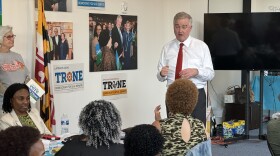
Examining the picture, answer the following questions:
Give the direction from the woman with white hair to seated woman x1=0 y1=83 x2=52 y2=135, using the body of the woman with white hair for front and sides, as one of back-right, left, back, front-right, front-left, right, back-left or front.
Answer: front-right

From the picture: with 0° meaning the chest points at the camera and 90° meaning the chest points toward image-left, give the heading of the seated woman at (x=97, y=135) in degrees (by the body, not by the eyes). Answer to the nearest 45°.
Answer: approximately 180°

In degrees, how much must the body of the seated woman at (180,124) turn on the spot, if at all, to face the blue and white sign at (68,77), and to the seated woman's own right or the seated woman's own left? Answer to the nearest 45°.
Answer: approximately 45° to the seated woman's own left

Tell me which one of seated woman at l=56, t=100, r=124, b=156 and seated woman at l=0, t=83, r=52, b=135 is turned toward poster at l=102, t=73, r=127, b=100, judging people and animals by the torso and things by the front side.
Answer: seated woman at l=56, t=100, r=124, b=156

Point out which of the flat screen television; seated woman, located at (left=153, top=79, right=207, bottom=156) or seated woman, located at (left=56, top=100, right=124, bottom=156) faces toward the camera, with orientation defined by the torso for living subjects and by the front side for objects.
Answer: the flat screen television

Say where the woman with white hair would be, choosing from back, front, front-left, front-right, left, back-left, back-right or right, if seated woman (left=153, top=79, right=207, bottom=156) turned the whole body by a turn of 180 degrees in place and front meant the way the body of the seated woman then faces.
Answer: back-right

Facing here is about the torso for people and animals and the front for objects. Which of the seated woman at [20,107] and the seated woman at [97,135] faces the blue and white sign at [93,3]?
the seated woman at [97,135]

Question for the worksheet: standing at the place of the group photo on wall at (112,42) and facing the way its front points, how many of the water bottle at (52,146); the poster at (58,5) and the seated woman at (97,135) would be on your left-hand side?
0

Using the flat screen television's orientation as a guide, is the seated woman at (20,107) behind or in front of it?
in front

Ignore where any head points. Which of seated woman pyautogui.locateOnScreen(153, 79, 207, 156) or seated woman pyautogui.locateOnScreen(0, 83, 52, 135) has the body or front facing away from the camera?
seated woman pyautogui.locateOnScreen(153, 79, 207, 156)

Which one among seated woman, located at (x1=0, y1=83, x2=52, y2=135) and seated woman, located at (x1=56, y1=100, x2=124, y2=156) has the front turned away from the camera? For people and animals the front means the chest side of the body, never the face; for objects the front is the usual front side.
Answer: seated woman, located at (x1=56, y1=100, x2=124, y2=156)

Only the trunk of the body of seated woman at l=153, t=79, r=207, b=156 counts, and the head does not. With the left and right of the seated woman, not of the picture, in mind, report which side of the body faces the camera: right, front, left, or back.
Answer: back

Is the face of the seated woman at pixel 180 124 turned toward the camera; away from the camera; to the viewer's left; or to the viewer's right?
away from the camera

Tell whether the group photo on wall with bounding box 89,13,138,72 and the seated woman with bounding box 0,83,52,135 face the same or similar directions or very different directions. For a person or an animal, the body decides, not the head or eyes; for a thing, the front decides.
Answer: same or similar directions

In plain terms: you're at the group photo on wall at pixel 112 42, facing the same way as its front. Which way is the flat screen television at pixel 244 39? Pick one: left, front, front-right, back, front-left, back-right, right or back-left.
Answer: front-left

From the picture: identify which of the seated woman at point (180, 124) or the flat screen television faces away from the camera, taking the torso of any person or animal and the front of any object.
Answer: the seated woman
